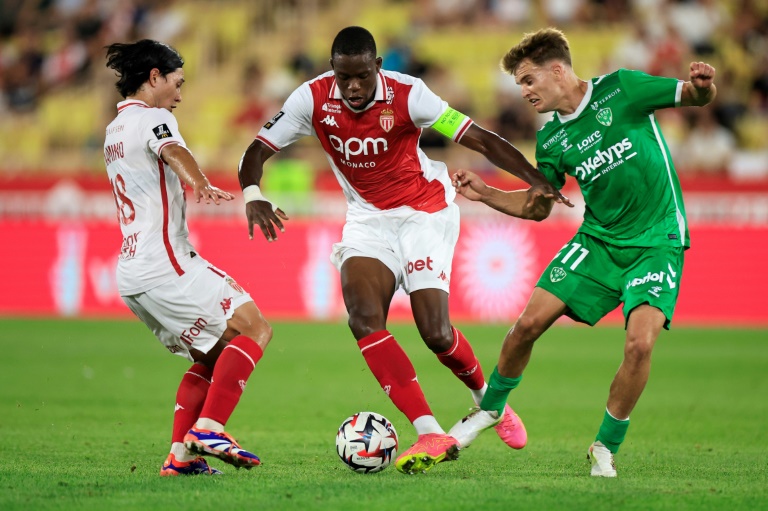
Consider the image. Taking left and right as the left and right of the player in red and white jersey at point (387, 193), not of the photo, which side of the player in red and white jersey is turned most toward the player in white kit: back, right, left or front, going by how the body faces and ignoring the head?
right

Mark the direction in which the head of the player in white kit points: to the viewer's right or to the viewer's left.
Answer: to the viewer's right

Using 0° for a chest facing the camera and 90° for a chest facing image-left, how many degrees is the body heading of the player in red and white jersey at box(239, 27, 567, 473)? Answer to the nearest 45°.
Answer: approximately 0°

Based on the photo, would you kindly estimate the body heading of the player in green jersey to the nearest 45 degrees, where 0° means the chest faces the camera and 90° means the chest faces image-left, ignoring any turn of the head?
approximately 45°

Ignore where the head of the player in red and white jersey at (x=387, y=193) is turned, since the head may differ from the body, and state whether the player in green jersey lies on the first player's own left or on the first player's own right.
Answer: on the first player's own left
